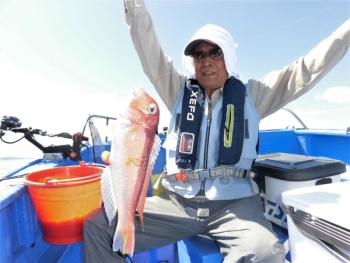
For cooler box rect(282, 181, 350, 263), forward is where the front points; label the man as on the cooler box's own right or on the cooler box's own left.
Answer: on the cooler box's own right

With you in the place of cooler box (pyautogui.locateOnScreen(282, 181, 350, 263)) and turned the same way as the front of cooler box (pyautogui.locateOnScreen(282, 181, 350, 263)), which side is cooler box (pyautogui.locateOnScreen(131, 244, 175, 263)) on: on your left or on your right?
on your right

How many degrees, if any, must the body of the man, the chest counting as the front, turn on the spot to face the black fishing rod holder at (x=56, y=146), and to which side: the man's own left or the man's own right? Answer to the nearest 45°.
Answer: approximately 90° to the man's own right

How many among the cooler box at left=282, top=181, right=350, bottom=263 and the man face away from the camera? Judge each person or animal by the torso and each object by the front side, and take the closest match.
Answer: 0

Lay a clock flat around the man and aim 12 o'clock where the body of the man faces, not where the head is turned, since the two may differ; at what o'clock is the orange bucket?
The orange bucket is roughly at 2 o'clock from the man.

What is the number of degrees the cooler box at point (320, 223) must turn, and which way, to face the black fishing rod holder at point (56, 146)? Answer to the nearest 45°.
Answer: approximately 45° to its right

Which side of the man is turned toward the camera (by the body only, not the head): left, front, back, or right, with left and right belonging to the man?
front

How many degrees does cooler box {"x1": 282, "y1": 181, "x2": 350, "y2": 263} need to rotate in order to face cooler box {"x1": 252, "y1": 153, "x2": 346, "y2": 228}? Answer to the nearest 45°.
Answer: approximately 135° to its right

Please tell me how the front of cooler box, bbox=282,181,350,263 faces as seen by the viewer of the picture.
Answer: facing the viewer and to the left of the viewer

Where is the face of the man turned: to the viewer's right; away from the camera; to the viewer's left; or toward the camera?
toward the camera
